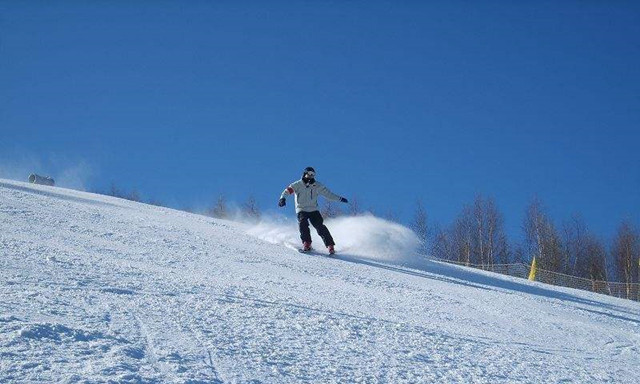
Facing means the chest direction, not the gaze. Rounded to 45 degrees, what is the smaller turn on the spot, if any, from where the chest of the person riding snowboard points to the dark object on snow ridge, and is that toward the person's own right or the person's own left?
approximately 135° to the person's own right

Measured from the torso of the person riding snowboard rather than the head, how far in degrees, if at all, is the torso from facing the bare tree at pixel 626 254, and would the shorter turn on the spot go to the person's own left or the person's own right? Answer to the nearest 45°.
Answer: approximately 135° to the person's own left

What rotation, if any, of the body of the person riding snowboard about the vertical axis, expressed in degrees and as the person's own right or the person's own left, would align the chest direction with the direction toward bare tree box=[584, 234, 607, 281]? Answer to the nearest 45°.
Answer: approximately 135° to the person's own left

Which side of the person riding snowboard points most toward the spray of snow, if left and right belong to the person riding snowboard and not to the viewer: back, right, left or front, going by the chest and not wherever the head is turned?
left

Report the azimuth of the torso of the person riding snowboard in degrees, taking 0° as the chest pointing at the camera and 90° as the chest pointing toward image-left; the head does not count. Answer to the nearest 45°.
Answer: approximately 0°
